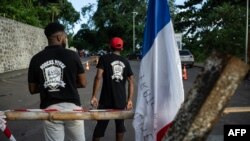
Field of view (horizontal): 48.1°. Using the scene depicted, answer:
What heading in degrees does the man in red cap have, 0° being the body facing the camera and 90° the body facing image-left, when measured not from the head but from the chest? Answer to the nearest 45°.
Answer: approximately 180°

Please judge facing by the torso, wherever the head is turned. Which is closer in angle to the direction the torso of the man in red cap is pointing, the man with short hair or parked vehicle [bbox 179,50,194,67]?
the parked vehicle

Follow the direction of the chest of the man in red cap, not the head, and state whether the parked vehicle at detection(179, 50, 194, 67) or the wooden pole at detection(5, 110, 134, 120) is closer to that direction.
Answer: the parked vehicle

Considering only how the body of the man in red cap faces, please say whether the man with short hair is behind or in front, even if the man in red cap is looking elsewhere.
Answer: behind

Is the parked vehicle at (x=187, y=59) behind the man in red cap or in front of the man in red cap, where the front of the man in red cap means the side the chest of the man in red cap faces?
in front

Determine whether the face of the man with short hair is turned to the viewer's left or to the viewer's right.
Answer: to the viewer's right

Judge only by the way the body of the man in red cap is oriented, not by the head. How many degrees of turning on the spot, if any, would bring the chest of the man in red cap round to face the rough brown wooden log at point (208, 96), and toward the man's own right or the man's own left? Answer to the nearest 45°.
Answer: approximately 180°

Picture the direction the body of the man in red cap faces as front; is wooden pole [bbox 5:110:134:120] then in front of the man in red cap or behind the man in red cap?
behind
